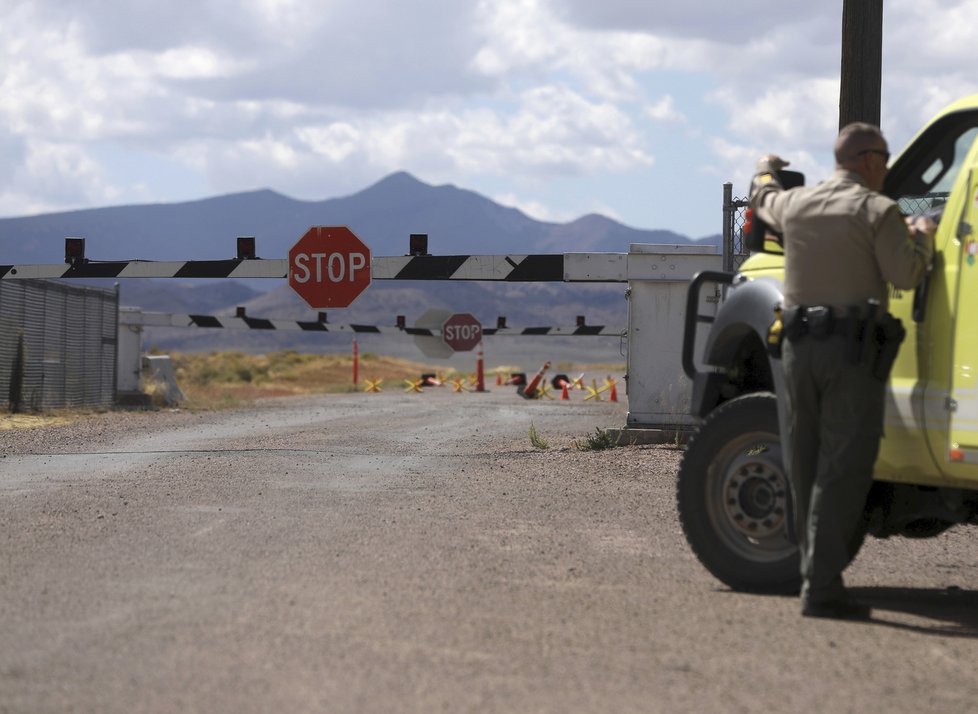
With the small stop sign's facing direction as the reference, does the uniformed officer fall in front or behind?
in front

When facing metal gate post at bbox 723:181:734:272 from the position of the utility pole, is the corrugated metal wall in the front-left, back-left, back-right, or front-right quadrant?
front-left

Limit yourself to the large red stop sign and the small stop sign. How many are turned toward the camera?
2

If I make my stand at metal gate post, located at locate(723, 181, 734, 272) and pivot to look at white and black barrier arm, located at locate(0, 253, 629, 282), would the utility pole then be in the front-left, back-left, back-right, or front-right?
back-left

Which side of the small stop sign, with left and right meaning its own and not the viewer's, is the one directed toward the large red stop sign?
front

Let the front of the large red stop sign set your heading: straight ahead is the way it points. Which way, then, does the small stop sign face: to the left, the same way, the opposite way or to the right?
the same way

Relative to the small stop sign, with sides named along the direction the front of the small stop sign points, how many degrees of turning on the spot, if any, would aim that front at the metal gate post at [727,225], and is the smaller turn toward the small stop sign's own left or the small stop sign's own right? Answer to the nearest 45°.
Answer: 0° — it already faces it

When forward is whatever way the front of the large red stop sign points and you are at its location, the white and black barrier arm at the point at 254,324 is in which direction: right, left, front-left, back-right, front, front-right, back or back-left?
back

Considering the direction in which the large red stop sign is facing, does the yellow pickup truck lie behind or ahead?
ahead

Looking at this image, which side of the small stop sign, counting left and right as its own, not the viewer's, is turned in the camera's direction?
front

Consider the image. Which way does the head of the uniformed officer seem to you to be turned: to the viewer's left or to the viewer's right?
to the viewer's right

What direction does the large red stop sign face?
toward the camera

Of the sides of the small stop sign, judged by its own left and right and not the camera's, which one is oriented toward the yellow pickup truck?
front
